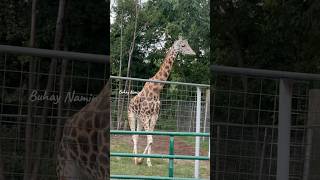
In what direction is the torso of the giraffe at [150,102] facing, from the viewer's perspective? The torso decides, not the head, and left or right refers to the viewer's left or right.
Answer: facing the viewer and to the right of the viewer
